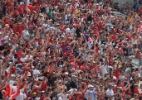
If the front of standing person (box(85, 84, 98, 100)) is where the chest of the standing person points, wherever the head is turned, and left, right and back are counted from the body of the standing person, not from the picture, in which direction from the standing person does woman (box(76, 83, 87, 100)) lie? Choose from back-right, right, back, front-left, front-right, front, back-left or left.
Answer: right

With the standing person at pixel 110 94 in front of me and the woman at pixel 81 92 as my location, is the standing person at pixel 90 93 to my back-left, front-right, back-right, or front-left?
front-right

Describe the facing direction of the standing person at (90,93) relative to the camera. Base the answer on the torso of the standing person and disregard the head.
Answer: toward the camera

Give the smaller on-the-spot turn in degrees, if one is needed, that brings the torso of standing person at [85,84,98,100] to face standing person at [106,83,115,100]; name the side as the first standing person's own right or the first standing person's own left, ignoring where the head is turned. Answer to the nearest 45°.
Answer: approximately 135° to the first standing person's own left
